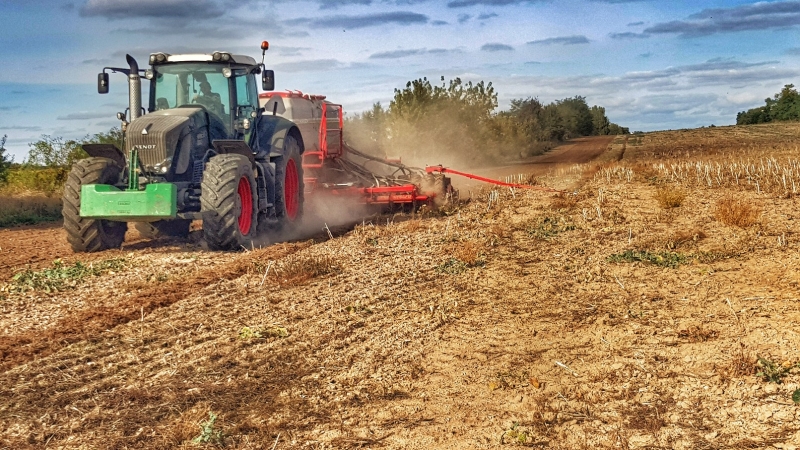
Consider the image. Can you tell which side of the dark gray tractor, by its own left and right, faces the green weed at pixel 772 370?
left

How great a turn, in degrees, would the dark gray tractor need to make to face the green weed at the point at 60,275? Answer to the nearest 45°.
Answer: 0° — it already faces it

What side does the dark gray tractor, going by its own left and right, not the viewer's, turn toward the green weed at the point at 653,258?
left

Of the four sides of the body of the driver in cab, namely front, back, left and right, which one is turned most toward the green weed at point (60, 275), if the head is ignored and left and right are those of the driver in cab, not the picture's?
front

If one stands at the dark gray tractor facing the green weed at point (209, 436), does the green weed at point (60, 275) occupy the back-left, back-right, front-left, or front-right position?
front-right

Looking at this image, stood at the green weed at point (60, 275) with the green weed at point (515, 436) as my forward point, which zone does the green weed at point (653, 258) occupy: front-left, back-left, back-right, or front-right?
front-left

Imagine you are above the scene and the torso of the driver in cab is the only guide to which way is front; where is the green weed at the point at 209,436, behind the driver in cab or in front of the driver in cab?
in front

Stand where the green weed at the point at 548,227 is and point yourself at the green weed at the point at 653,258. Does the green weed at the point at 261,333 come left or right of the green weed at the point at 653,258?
right

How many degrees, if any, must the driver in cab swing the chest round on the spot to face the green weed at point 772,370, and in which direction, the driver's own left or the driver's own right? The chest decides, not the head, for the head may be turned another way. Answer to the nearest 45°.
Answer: approximately 90° to the driver's own left

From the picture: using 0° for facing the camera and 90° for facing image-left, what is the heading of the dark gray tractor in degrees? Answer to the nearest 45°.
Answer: approximately 45°

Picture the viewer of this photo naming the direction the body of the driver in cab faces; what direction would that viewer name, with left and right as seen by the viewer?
facing the viewer and to the left of the viewer

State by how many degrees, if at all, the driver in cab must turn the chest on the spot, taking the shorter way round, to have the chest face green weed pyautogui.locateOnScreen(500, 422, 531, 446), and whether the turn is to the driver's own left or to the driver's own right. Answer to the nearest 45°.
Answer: approximately 45° to the driver's own left

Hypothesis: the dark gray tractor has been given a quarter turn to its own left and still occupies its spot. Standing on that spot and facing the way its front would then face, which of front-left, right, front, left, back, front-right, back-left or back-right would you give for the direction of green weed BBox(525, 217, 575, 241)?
front-left
